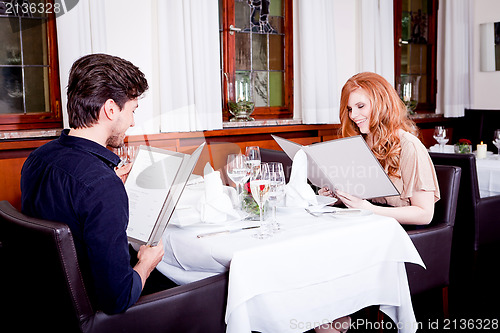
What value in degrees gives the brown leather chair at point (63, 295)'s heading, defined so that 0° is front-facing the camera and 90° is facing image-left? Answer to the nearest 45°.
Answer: approximately 225°

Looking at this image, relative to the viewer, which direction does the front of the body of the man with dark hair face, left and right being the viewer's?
facing away from the viewer and to the right of the viewer

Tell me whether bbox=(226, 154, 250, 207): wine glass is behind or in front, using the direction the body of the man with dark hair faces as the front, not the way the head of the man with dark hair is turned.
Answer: in front

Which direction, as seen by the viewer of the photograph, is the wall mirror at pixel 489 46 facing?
facing the viewer and to the left of the viewer

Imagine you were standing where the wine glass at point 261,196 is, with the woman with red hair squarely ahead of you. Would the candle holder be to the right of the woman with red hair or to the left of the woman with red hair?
left

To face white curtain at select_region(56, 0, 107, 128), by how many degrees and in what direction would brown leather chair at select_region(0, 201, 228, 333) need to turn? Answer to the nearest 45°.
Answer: approximately 45° to its left

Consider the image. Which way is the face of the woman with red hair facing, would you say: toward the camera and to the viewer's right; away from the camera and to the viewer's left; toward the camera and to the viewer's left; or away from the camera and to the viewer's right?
toward the camera and to the viewer's left

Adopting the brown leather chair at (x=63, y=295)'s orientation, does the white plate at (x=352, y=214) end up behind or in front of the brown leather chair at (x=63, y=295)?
in front
